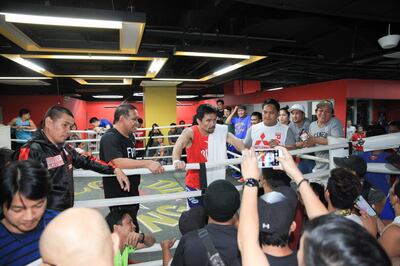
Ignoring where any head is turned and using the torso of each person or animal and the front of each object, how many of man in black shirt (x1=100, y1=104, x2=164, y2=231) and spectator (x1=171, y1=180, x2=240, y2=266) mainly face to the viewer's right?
1

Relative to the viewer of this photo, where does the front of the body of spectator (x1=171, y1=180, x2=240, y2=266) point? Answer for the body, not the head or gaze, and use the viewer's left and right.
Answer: facing away from the viewer

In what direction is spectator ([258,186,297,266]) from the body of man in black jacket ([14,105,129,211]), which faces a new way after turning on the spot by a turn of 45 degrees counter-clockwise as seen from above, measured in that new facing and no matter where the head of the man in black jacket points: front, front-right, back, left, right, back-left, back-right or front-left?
front-right

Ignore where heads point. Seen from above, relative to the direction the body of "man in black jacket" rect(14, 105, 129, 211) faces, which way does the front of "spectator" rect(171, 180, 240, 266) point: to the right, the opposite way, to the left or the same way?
to the left

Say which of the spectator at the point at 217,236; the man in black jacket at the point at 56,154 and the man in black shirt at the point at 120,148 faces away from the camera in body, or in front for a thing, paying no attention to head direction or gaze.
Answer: the spectator

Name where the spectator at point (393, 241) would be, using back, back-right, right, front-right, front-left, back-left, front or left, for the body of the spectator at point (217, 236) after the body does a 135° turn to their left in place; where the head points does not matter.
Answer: back-left

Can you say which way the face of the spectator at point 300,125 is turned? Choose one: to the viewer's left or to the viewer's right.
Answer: to the viewer's left

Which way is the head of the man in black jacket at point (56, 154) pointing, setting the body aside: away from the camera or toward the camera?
toward the camera

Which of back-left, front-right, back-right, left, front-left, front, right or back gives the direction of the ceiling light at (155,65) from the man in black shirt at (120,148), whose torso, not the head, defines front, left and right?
left

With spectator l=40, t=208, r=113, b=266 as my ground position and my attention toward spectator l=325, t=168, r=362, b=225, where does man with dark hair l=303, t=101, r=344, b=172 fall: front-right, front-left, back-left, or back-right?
front-left

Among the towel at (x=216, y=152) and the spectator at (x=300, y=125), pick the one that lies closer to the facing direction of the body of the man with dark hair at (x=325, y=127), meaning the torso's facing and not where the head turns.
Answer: the towel

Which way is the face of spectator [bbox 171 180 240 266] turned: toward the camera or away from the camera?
away from the camera

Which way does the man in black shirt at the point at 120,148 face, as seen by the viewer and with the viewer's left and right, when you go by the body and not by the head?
facing to the right of the viewer

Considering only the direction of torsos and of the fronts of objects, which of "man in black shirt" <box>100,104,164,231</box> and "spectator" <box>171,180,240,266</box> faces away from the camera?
the spectator

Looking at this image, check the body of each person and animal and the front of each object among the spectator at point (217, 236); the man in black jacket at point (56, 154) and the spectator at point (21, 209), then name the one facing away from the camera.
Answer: the spectator at point (217, 236)

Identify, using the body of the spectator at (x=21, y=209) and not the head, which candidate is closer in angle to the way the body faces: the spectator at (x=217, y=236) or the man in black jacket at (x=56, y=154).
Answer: the spectator
